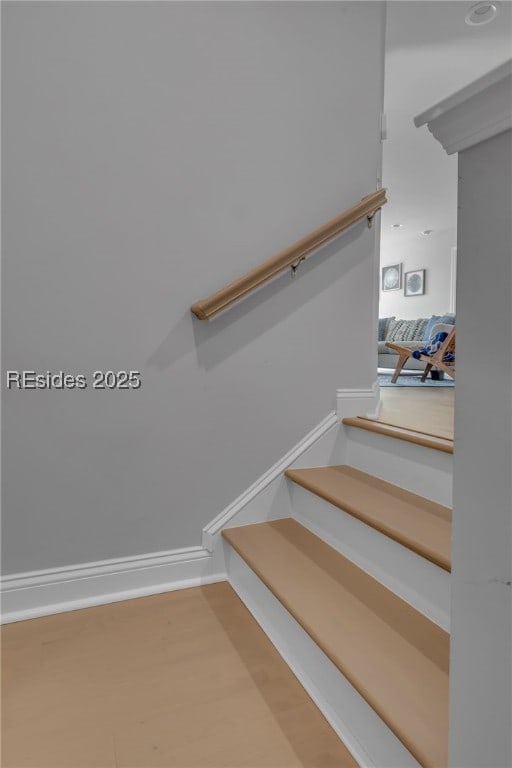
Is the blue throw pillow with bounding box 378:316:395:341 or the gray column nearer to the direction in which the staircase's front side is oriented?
the gray column

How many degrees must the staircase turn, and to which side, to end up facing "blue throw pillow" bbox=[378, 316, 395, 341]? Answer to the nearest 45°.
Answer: approximately 135° to its right

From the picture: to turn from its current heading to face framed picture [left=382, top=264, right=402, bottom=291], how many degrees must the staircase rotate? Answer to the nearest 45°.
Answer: approximately 135° to its right

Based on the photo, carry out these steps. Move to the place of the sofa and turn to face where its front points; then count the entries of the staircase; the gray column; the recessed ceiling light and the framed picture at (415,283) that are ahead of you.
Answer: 3

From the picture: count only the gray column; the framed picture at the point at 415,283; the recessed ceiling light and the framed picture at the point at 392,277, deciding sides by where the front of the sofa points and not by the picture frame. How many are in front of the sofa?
2

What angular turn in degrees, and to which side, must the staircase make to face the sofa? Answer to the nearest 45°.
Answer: approximately 135° to its right

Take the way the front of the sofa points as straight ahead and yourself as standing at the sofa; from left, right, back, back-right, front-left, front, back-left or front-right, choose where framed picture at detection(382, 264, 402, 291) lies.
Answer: back

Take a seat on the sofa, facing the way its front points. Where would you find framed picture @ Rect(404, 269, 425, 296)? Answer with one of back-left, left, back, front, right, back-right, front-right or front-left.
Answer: back

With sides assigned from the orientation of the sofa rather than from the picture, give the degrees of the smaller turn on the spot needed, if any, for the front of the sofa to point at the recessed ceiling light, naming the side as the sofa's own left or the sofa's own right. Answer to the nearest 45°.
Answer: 0° — it already faces it

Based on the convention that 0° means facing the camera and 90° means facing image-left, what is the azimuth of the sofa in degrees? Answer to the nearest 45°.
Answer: approximately 0°
